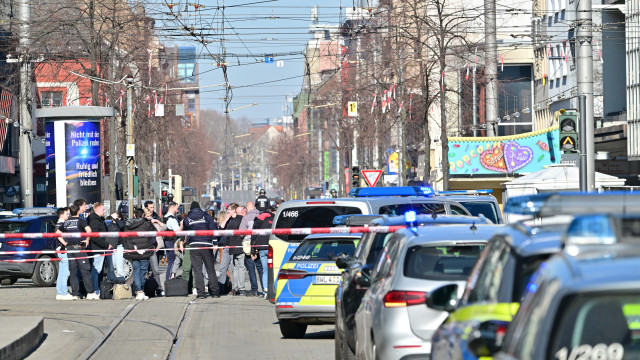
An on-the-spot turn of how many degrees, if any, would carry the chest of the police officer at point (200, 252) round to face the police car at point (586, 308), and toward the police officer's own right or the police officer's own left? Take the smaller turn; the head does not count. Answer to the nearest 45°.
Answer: approximately 180°

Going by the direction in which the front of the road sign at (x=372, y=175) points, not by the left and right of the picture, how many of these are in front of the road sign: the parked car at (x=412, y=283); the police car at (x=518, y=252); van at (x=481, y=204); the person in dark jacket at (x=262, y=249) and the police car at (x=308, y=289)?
5

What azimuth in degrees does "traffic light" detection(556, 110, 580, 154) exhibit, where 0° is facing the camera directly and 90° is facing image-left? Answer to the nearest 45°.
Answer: approximately 0°

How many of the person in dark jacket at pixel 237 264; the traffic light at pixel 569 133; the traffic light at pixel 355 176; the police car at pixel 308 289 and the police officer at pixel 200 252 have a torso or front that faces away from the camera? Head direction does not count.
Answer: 2

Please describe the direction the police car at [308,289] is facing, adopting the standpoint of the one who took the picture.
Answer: facing away from the viewer

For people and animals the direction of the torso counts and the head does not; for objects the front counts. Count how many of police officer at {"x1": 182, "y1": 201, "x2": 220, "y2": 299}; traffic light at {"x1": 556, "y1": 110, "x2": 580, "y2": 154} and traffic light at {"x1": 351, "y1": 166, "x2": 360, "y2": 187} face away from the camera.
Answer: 1

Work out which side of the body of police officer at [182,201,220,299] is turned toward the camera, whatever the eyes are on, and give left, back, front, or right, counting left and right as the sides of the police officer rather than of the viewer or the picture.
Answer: back
